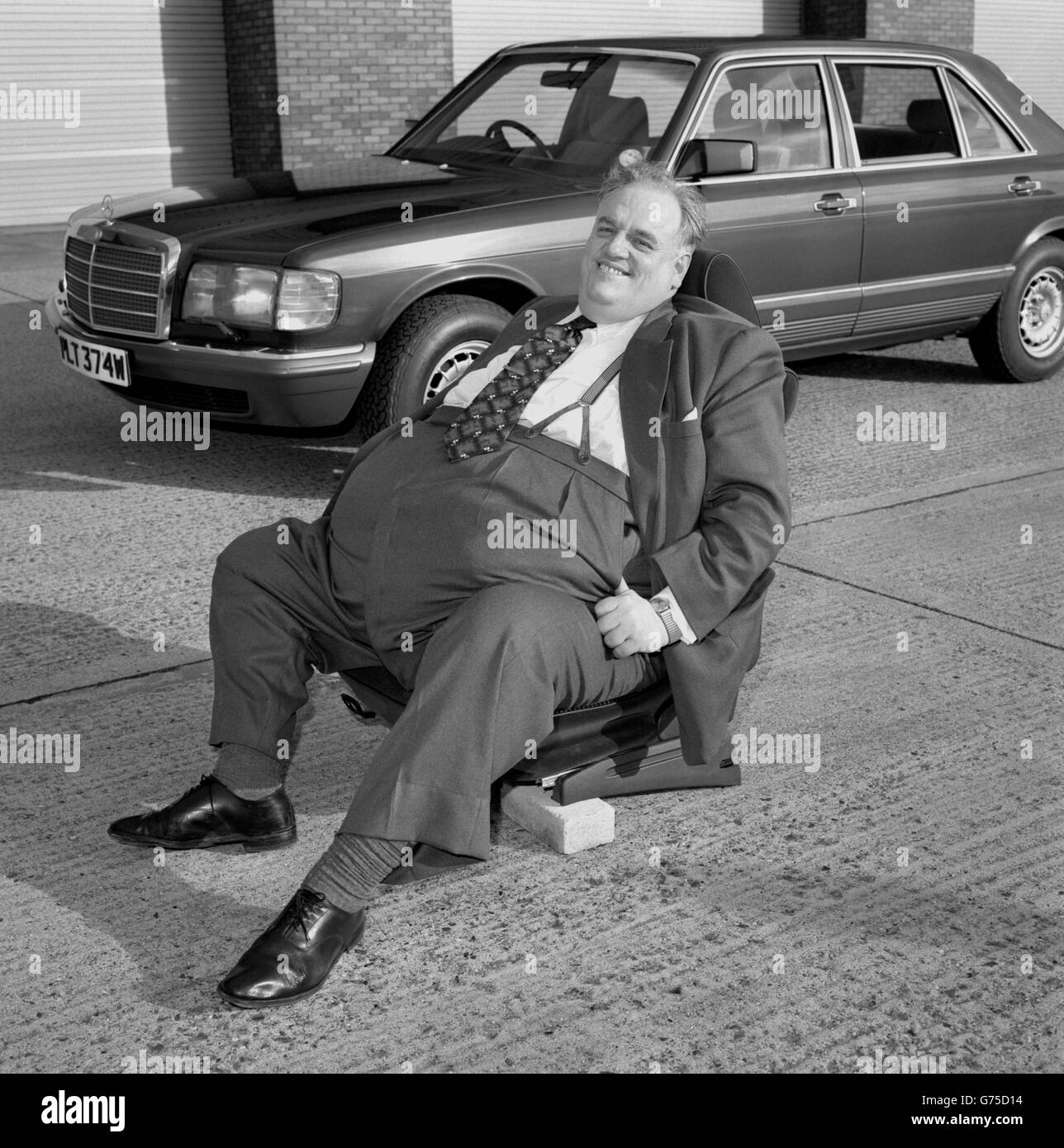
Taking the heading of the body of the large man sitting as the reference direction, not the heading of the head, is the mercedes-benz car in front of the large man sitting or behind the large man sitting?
behind

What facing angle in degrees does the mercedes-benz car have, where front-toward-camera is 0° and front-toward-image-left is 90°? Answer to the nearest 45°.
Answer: approximately 45°

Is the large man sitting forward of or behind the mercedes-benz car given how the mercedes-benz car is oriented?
forward

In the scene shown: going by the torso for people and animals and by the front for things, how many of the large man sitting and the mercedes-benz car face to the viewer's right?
0

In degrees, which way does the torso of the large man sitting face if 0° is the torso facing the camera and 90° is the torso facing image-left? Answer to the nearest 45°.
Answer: approximately 45°
